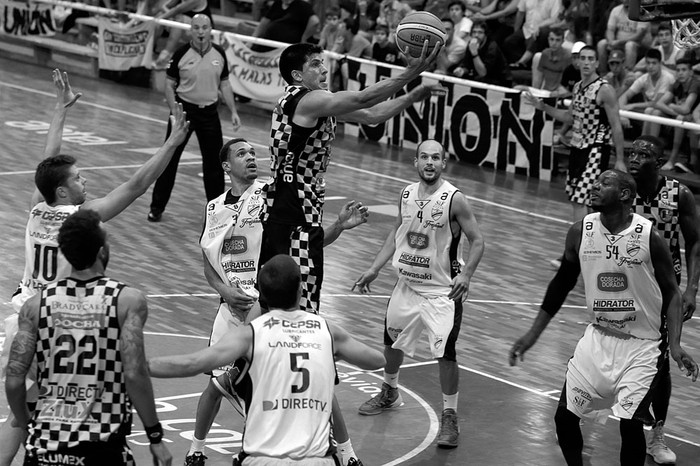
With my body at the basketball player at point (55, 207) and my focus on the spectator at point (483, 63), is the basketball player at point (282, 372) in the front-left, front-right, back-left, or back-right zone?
back-right

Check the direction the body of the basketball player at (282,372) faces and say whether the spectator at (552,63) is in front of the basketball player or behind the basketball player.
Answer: in front

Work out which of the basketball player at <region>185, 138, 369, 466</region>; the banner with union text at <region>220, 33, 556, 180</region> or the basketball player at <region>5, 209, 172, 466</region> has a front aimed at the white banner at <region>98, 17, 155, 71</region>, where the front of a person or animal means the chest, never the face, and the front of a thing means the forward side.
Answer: the basketball player at <region>5, 209, 172, 466</region>

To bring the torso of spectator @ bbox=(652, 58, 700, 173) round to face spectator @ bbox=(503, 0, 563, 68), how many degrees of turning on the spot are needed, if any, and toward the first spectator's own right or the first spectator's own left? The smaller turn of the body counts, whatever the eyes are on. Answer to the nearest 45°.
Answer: approximately 90° to the first spectator's own right

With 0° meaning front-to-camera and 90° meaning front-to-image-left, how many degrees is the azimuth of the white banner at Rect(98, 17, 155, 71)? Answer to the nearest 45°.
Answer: approximately 0°

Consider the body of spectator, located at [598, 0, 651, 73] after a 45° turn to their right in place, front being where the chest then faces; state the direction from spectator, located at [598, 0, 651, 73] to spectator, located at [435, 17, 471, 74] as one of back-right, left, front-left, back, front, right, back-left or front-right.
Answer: front

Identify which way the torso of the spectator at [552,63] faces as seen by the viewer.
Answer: toward the camera

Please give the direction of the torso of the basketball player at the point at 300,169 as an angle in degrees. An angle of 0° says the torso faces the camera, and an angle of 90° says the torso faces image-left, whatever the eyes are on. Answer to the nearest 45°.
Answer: approximately 270°

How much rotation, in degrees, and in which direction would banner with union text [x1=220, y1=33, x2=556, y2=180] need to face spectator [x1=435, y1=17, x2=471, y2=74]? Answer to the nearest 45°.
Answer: approximately 180°

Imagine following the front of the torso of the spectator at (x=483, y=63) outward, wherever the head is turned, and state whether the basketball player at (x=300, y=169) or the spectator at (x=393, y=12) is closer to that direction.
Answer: the basketball player

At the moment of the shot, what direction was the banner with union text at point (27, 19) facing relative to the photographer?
facing the viewer

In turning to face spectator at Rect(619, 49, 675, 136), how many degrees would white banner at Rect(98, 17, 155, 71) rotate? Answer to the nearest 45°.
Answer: approximately 45° to its left

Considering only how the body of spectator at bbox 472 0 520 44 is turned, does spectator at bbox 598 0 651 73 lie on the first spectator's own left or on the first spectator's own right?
on the first spectator's own left

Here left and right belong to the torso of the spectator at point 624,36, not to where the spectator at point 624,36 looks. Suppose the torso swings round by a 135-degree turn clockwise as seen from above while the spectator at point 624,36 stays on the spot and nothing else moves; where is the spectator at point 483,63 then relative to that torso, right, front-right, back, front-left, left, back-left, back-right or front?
left
